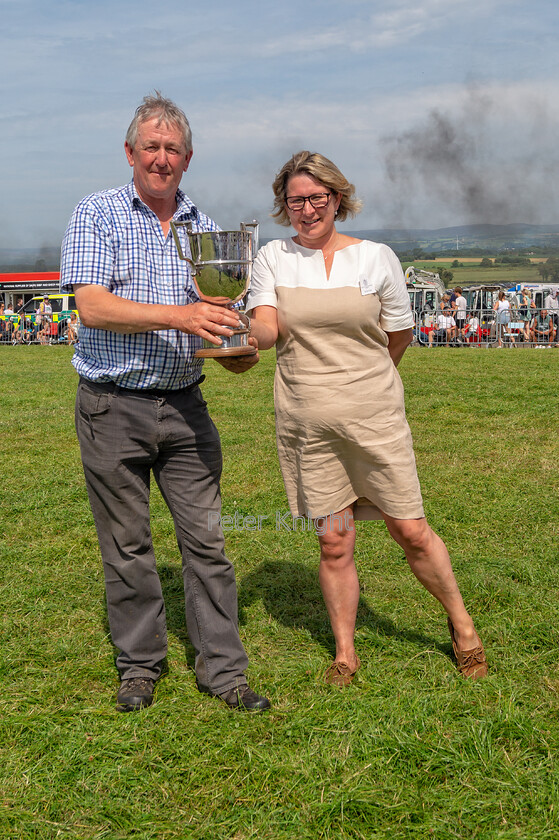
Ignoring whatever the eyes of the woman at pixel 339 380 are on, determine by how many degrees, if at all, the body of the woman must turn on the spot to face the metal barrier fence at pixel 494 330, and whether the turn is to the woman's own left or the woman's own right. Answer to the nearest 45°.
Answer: approximately 180°

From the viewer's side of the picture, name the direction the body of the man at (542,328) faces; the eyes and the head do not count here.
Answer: toward the camera

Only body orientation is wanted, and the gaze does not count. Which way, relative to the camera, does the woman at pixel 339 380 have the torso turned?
toward the camera

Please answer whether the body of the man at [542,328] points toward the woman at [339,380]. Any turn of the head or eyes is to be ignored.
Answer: yes

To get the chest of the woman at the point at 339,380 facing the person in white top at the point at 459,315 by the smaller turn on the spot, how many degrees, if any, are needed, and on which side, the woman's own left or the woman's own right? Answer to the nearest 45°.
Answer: approximately 180°

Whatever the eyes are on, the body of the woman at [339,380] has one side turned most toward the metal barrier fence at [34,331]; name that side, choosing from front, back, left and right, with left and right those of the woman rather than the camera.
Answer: back

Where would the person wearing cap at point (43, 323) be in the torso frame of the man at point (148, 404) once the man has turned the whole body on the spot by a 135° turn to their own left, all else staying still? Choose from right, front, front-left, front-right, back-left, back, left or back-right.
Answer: front

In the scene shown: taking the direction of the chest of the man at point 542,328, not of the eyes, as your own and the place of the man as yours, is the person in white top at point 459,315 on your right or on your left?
on your right

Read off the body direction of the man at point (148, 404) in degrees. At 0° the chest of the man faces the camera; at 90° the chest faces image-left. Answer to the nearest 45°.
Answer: approximately 315°
